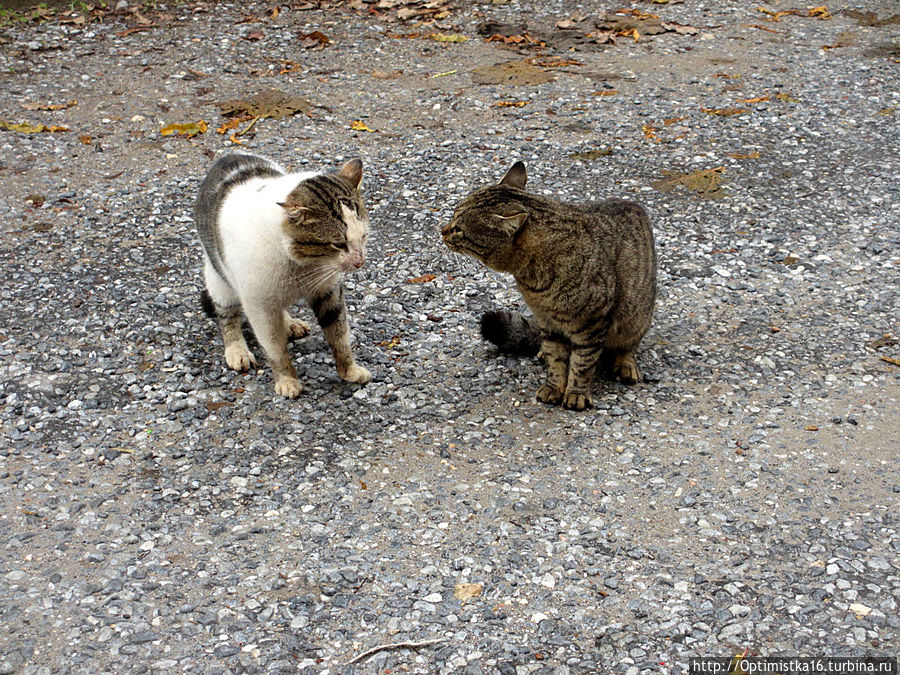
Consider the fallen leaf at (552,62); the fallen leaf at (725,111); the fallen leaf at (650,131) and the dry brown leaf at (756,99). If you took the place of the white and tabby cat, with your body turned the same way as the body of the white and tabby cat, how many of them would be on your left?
4

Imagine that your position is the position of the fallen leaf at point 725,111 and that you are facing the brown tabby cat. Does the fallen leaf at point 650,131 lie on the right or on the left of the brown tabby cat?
right

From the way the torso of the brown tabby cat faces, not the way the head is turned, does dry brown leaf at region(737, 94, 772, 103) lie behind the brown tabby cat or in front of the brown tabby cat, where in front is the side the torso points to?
behind

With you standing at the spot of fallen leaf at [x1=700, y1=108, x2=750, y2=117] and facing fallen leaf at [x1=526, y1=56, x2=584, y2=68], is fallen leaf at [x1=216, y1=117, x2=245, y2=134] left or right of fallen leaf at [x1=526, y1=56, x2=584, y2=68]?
left

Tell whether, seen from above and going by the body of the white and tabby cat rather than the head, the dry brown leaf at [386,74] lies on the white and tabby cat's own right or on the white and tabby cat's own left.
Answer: on the white and tabby cat's own left

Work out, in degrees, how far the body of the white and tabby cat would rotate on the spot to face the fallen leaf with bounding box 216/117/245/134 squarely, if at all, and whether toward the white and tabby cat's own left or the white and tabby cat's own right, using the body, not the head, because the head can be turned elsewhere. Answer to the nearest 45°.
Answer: approximately 135° to the white and tabby cat's own left

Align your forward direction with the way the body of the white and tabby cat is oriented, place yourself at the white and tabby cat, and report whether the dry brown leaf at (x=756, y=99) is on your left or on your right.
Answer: on your left

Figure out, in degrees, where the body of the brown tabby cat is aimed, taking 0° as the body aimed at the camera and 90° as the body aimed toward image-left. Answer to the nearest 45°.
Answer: approximately 45°

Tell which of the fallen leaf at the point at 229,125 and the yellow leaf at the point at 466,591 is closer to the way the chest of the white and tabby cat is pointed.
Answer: the yellow leaf

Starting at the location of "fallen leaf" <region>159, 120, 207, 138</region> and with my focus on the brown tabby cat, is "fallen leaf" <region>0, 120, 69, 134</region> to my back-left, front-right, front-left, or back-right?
back-right

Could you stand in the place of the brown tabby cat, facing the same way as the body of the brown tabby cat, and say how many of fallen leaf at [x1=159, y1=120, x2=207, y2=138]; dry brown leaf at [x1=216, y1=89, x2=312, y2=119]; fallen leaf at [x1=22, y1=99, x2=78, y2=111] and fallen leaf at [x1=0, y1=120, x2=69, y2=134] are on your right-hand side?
4
